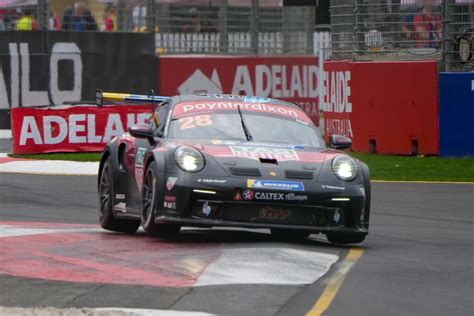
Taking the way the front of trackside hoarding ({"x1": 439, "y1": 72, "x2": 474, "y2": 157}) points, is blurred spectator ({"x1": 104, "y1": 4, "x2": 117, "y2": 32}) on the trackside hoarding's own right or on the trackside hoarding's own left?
on the trackside hoarding's own right

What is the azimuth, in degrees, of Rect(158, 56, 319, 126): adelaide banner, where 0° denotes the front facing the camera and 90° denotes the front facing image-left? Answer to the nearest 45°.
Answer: approximately 0°

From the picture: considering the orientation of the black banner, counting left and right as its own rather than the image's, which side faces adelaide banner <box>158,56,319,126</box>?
left

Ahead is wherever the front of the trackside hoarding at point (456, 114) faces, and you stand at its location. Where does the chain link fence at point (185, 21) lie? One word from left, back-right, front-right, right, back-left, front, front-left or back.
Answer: back-right

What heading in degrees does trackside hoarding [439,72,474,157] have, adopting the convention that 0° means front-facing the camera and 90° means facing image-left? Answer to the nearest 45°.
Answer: approximately 0°
